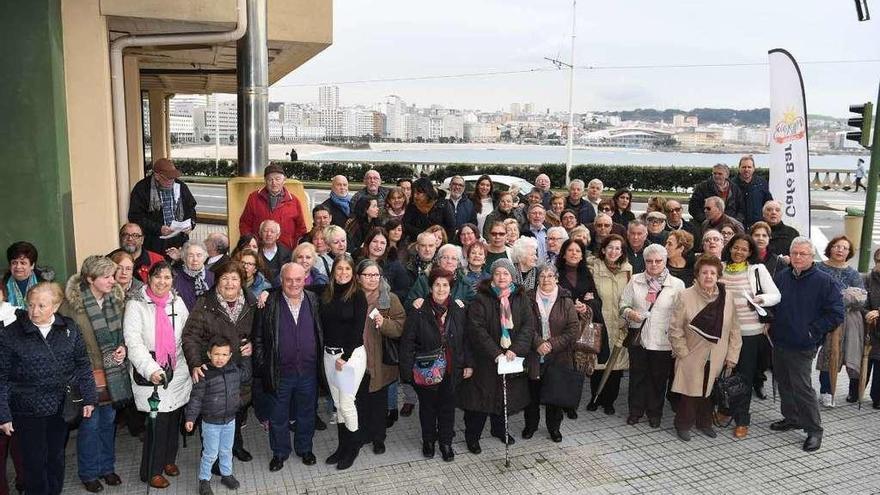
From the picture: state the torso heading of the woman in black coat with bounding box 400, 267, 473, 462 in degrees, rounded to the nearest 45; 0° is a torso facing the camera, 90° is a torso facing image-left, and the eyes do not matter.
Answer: approximately 0°

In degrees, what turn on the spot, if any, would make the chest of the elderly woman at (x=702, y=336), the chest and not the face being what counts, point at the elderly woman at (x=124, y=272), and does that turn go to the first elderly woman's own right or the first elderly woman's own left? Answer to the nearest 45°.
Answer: approximately 45° to the first elderly woman's own right

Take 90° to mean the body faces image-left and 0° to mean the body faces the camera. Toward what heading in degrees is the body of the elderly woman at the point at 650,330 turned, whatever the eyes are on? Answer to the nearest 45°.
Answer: approximately 0°

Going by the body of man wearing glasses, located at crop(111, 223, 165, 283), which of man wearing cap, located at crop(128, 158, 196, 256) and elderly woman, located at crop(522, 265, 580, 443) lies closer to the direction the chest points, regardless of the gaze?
the elderly woman

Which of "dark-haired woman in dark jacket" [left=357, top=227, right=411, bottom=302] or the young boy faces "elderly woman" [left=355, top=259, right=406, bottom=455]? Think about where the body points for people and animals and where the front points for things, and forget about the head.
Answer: "dark-haired woman in dark jacket" [left=357, top=227, right=411, bottom=302]

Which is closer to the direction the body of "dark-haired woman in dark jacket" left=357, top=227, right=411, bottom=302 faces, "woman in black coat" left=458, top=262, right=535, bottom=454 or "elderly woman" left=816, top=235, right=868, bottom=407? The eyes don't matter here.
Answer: the woman in black coat

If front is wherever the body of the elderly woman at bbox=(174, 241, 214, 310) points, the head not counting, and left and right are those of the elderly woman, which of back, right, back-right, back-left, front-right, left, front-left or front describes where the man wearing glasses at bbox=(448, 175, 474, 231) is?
back-left

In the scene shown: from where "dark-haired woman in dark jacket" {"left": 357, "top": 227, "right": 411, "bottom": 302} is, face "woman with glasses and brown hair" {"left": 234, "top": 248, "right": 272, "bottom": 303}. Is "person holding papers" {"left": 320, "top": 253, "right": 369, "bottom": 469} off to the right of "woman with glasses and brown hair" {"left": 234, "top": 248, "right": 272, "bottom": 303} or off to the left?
left
